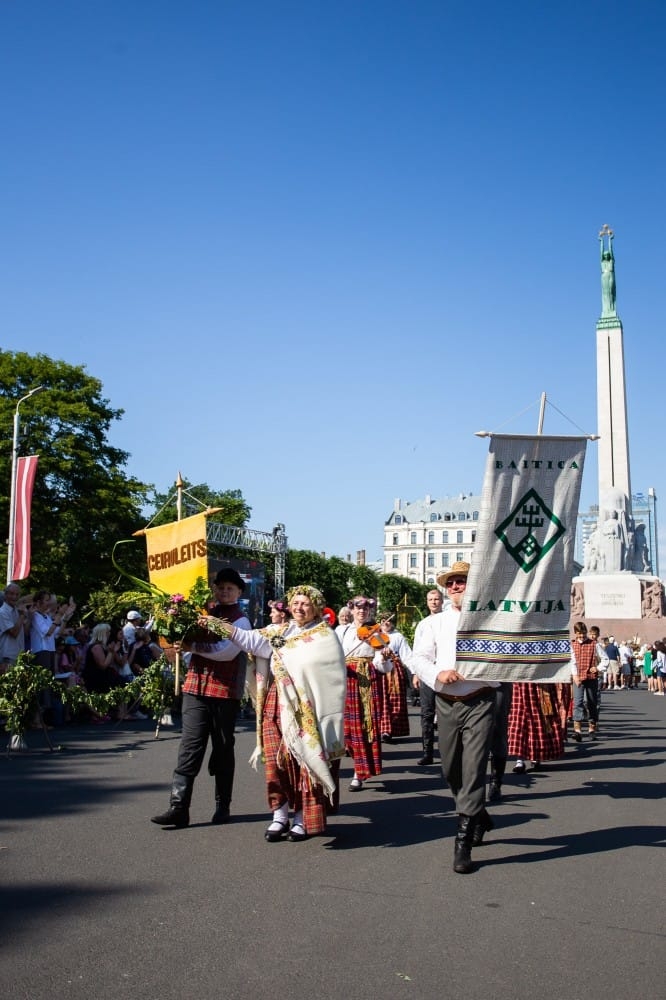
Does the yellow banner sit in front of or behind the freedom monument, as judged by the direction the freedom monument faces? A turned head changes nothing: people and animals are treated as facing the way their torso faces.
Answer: in front

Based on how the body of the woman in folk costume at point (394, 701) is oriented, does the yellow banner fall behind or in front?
in front

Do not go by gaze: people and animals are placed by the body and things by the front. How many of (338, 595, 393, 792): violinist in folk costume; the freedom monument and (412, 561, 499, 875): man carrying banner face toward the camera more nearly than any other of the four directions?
3

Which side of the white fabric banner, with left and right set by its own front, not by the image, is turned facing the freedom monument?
back

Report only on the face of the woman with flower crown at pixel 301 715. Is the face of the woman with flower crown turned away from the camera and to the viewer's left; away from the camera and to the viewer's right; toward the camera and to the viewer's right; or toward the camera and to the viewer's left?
toward the camera and to the viewer's left

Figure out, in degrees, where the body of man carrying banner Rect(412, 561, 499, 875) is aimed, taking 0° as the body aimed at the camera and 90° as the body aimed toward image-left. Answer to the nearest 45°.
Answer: approximately 0°

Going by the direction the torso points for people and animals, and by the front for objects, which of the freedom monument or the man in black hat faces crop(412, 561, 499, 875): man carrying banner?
the freedom monument

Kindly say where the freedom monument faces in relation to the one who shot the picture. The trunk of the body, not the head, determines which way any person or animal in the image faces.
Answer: facing the viewer

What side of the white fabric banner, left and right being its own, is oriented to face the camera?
front

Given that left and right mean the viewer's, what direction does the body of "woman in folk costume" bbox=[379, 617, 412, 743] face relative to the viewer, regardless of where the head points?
facing the viewer and to the left of the viewer

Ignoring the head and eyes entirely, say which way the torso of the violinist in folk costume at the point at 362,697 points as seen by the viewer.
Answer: toward the camera

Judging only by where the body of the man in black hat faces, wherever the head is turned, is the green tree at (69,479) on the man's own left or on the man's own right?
on the man's own right
